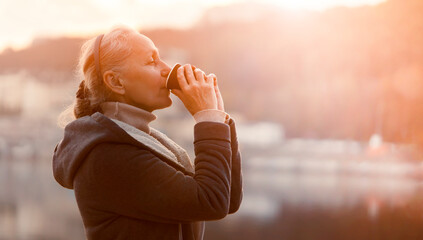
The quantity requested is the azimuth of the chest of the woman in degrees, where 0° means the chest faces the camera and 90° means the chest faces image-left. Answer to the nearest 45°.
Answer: approximately 270°

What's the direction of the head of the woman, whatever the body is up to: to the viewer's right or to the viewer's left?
to the viewer's right
